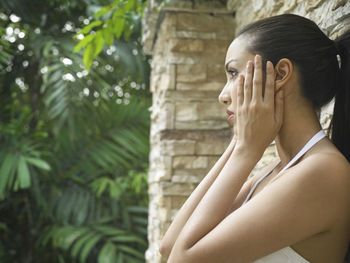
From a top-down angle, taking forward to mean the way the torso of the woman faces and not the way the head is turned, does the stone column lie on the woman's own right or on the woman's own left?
on the woman's own right

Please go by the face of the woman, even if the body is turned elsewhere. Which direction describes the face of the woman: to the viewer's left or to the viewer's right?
to the viewer's left

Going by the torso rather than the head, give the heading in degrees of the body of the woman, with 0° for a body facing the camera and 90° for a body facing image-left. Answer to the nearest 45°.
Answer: approximately 90°
